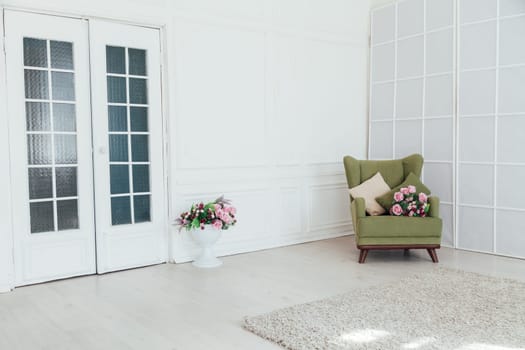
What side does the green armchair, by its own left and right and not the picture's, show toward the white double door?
right

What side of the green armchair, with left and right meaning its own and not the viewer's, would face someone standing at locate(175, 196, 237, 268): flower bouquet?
right

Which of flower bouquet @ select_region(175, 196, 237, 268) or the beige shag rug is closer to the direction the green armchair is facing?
the beige shag rug

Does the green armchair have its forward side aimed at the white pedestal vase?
no

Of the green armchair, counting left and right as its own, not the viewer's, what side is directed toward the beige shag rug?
front

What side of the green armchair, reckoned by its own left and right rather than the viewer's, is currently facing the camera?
front
